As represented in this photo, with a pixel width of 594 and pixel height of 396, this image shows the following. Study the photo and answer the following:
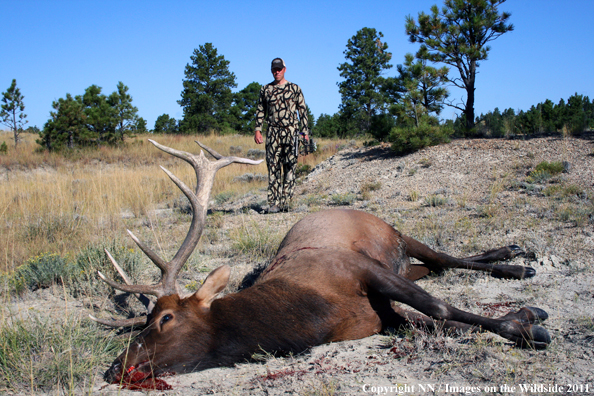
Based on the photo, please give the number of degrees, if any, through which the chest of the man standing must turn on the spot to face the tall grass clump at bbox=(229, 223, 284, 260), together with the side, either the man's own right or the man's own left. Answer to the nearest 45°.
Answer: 0° — they already face it

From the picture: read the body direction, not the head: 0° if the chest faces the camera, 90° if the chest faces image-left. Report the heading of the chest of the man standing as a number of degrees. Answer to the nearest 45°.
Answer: approximately 0°

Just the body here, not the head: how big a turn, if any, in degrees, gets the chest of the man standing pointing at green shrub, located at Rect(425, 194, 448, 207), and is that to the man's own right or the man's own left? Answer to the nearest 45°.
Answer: approximately 90° to the man's own left

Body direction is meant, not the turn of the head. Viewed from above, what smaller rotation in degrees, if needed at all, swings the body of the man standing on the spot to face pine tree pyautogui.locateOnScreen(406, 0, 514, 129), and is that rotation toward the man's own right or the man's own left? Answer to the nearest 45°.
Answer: approximately 135° to the man's own left

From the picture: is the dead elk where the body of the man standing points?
yes

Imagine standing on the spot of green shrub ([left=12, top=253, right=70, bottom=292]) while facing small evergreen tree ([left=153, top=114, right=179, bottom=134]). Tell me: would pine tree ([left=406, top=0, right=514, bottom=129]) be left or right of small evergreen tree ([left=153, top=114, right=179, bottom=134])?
right

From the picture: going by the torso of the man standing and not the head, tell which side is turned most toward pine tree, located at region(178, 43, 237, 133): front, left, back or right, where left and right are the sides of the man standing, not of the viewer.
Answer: back

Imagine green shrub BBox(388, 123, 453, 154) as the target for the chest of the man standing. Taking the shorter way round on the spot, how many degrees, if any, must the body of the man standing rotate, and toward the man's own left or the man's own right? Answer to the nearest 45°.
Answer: approximately 135° to the man's own left

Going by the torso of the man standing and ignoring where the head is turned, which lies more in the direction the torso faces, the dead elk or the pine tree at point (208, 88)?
the dead elk

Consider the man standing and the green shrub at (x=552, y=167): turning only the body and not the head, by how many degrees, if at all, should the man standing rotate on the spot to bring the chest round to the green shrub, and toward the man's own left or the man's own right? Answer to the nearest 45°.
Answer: approximately 90° to the man's own left
